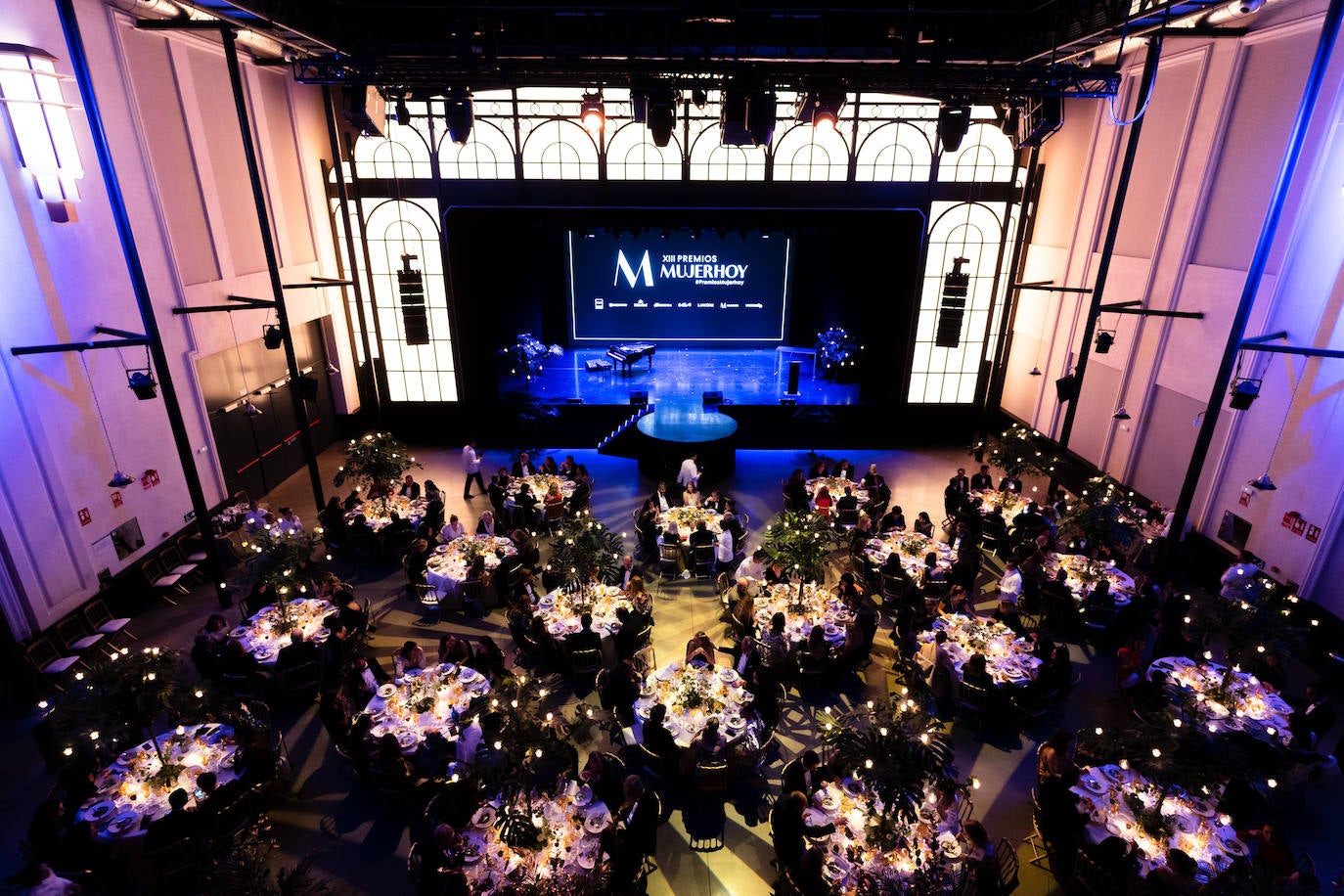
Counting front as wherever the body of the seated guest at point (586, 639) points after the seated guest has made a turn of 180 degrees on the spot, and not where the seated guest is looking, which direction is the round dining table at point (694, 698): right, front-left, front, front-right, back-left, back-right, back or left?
front-left

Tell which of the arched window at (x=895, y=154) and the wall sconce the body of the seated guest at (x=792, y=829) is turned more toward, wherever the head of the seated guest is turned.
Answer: the arched window

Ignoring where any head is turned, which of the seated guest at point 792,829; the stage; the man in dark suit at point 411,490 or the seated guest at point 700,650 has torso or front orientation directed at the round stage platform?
the stage

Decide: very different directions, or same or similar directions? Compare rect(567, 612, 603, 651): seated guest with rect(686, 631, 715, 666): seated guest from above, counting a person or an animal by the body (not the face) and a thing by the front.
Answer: very different directions

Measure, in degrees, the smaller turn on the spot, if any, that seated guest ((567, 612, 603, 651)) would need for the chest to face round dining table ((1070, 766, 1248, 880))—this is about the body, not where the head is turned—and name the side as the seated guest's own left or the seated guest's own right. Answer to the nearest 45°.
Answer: approximately 135° to the seated guest's own right

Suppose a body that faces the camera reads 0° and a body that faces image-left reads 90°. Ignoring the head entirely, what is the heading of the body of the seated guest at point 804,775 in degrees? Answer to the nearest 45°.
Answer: approximately 315°

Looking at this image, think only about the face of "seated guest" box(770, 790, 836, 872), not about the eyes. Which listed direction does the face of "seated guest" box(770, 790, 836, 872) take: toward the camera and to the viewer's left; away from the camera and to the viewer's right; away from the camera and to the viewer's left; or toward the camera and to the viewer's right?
away from the camera and to the viewer's right

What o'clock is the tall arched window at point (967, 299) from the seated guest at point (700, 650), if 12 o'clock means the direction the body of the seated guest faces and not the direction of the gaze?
The tall arched window is roughly at 7 o'clock from the seated guest.

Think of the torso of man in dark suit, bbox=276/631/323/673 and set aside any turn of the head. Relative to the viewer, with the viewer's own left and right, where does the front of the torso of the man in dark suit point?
facing away from the viewer

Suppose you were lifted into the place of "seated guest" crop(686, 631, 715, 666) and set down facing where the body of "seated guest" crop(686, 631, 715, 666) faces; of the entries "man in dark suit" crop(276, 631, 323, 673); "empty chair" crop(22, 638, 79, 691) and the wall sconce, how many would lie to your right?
3
